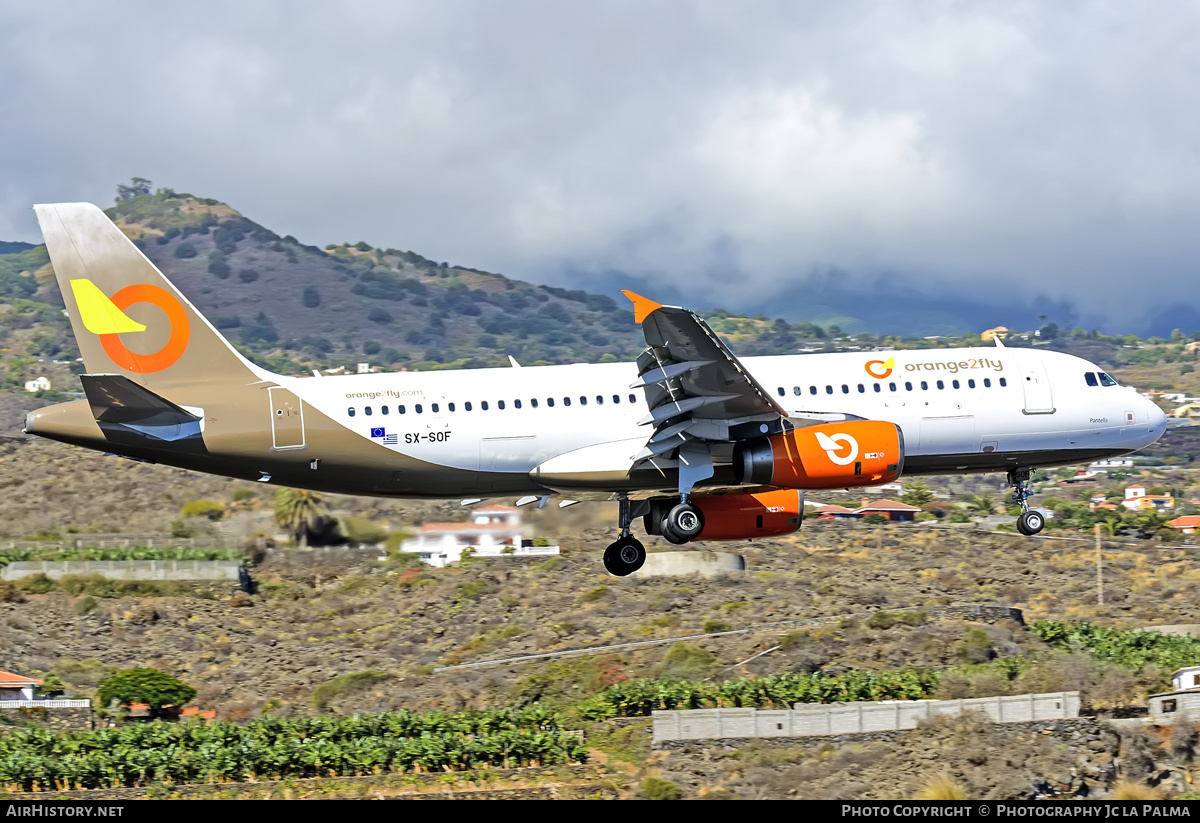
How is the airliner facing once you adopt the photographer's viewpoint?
facing to the right of the viewer
